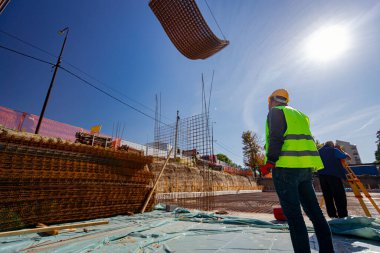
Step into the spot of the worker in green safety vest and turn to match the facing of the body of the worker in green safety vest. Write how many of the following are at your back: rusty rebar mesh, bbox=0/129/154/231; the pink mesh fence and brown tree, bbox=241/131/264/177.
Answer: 0

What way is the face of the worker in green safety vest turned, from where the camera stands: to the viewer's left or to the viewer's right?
to the viewer's left

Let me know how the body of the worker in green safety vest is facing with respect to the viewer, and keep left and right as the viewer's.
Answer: facing away from the viewer and to the left of the viewer

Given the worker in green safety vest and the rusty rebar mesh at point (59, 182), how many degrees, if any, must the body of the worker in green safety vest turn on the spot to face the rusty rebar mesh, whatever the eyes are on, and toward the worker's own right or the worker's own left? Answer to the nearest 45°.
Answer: approximately 45° to the worker's own left

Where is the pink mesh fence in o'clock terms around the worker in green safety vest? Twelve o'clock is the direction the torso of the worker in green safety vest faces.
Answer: The pink mesh fence is roughly at 11 o'clock from the worker in green safety vest.
